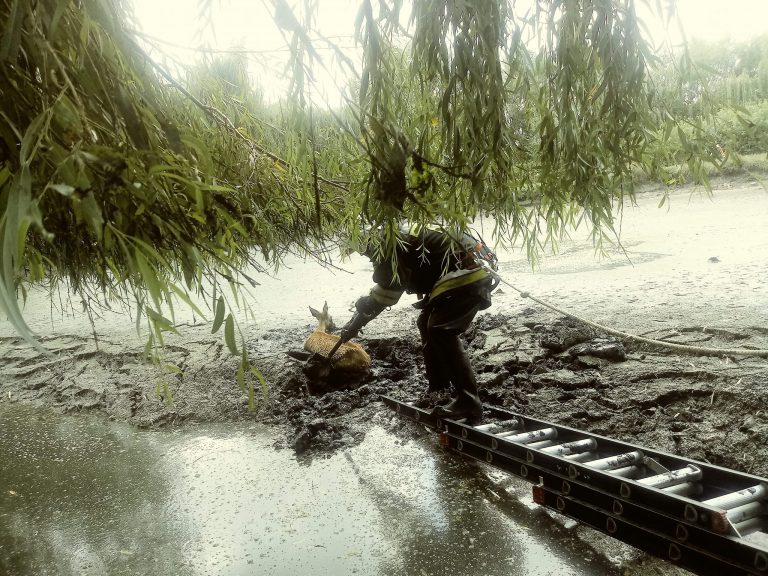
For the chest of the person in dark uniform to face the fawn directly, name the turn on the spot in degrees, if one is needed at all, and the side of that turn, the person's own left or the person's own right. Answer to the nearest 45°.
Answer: approximately 45° to the person's own right

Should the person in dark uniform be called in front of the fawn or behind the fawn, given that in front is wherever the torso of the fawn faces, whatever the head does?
behind

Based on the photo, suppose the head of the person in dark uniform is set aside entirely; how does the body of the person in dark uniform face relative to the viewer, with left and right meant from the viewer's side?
facing to the left of the viewer

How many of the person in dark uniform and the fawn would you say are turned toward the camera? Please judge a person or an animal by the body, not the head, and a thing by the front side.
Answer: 0

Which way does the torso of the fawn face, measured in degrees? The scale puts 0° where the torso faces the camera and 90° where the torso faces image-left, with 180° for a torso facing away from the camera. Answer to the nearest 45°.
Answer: approximately 135°
